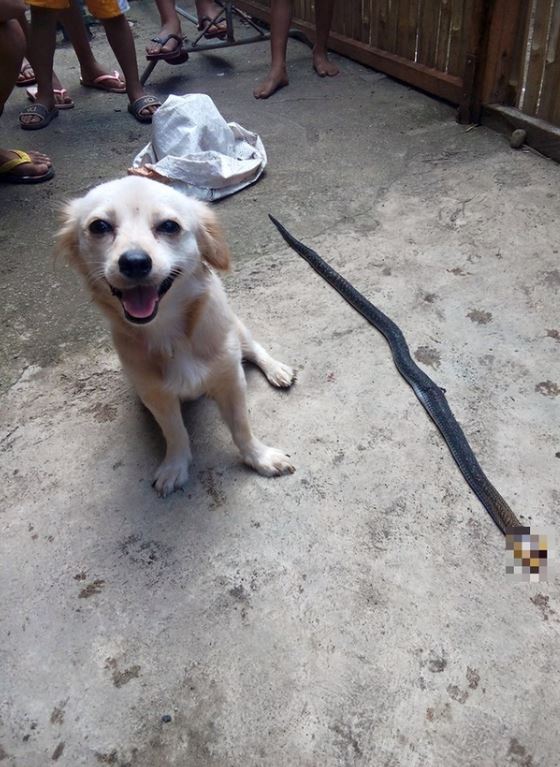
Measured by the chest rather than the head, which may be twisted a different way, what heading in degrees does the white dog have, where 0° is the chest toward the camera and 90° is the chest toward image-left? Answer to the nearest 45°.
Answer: approximately 0°

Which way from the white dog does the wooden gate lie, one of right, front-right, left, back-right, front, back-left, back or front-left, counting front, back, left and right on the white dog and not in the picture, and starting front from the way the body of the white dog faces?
back-left

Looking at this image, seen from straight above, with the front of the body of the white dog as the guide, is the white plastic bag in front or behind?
behind

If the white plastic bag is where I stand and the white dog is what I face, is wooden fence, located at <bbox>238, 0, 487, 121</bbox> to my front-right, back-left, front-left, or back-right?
back-left
